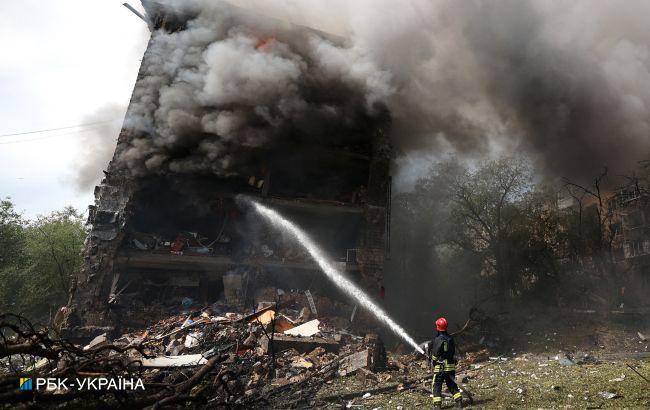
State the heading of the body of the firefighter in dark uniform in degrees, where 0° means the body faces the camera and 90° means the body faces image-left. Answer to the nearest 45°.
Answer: approximately 135°

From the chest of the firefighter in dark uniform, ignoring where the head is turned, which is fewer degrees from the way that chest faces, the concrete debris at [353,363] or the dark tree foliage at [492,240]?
the concrete debris

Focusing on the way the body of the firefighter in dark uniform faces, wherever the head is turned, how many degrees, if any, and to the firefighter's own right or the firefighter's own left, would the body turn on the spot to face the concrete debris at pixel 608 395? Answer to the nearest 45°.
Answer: approximately 135° to the firefighter's own right

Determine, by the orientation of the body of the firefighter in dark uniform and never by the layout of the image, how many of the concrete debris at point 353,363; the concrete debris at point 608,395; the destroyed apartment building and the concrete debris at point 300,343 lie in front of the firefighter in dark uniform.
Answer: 3

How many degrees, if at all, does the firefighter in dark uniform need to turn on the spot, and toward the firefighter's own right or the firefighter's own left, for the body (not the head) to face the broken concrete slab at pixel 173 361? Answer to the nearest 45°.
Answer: approximately 45° to the firefighter's own left

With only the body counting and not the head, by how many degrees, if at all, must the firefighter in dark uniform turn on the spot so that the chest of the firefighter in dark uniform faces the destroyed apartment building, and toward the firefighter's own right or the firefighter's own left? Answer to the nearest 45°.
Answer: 0° — they already face it
